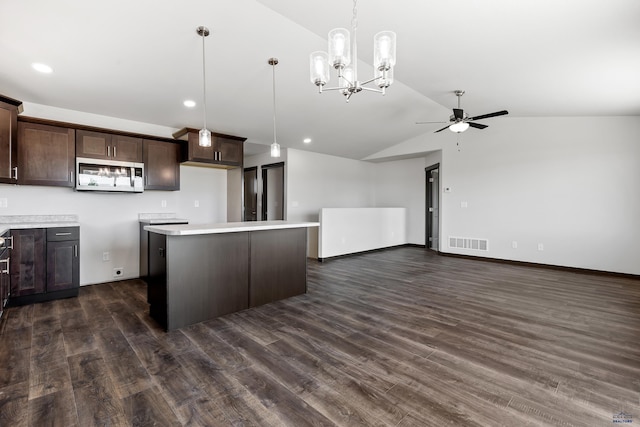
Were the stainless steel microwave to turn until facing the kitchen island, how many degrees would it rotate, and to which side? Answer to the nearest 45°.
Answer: approximately 45° to its left

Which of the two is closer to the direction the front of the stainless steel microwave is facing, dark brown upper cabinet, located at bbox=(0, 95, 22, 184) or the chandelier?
the chandelier

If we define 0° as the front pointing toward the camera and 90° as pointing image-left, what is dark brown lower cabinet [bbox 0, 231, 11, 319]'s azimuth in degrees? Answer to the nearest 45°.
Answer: approximately 270°

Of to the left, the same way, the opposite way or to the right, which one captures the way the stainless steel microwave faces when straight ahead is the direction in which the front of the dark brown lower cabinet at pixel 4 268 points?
to the right

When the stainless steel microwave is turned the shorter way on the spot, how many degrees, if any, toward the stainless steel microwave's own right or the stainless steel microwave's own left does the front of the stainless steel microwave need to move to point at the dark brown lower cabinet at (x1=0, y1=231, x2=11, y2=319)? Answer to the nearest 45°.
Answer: approximately 45° to the stainless steel microwave's own right

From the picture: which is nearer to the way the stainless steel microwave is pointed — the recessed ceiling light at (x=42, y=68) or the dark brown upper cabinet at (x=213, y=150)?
the recessed ceiling light

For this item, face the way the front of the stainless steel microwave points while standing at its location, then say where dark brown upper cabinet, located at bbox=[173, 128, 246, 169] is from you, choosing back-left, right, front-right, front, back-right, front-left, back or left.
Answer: left

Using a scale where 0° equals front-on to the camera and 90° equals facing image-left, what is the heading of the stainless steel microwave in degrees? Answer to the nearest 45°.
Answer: approximately 0°

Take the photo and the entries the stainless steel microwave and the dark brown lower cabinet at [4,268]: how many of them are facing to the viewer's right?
1
